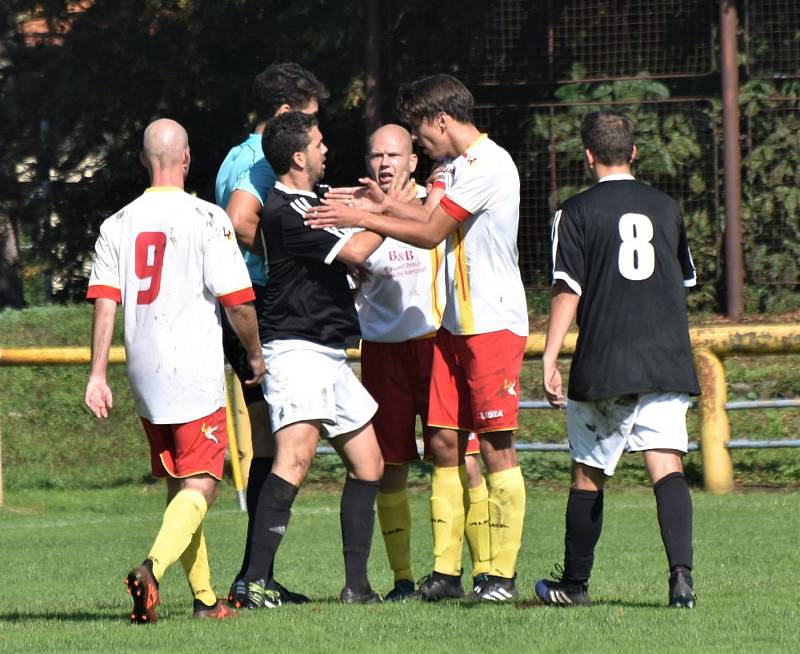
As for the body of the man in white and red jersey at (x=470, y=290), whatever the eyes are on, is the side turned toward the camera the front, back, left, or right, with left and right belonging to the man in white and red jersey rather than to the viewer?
left

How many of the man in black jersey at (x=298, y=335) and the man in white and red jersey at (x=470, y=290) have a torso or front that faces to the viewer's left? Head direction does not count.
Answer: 1

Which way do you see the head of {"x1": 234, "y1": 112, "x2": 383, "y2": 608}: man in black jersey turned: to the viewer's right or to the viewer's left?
to the viewer's right

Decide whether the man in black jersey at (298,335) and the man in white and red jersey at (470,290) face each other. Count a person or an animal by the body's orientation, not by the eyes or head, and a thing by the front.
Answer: yes

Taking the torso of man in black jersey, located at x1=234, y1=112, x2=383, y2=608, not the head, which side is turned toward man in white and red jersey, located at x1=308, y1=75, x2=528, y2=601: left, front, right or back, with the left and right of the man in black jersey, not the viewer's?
front

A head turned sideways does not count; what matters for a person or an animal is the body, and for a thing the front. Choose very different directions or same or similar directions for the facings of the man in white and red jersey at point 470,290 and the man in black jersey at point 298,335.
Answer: very different directions

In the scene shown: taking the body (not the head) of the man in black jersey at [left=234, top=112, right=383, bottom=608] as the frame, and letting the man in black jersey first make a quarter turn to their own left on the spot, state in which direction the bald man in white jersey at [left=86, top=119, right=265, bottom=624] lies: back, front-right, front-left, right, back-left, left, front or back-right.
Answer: back-left

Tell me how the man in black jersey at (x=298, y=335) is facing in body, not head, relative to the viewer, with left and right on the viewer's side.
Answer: facing to the right of the viewer

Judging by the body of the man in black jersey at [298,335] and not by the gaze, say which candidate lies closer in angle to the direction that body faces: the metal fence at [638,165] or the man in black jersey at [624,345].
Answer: the man in black jersey

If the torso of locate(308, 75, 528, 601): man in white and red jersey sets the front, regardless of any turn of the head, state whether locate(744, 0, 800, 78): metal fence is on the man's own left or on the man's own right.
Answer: on the man's own right

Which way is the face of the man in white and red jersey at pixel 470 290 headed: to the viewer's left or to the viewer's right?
to the viewer's left

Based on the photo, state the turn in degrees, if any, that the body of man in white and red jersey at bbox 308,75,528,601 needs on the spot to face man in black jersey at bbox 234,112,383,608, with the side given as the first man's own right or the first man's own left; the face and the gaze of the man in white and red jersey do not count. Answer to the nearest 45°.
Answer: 0° — they already face them
